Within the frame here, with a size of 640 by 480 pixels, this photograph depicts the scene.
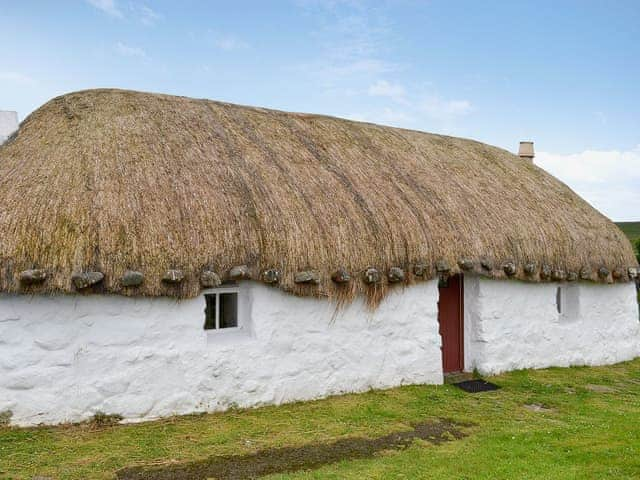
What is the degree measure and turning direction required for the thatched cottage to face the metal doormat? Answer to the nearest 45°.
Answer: approximately 45° to its left
